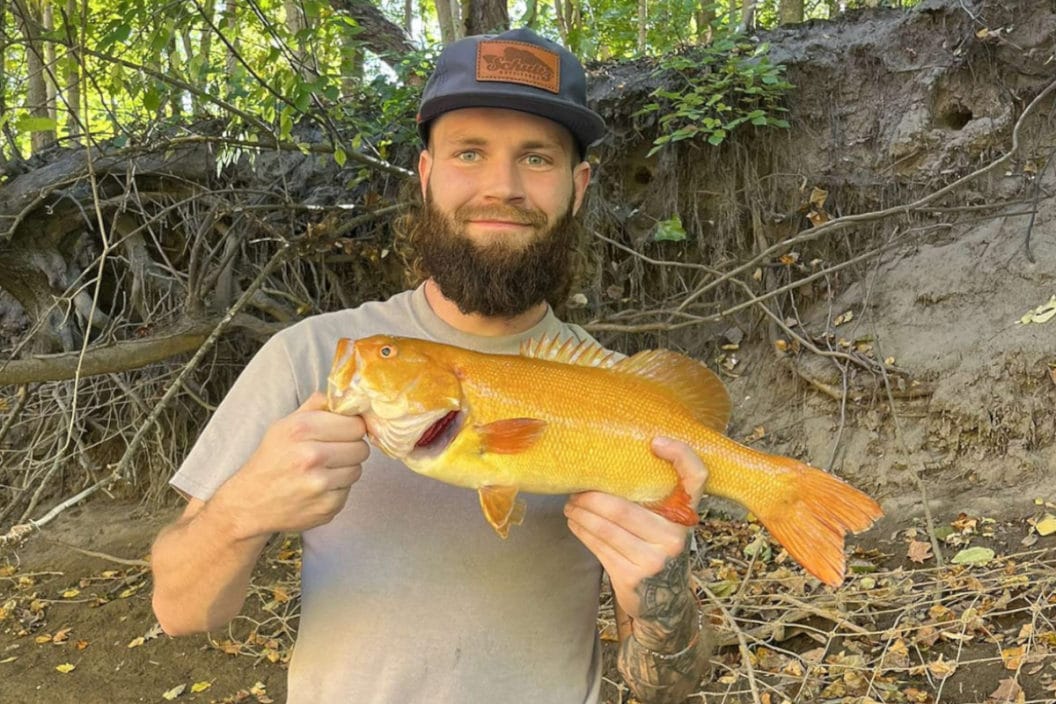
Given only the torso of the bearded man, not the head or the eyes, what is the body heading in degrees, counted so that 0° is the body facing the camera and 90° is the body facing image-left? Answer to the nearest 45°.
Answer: approximately 0°

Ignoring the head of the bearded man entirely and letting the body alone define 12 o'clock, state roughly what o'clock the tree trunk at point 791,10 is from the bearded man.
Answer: The tree trunk is roughly at 7 o'clock from the bearded man.

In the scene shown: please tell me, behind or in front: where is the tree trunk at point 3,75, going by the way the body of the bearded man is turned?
behind

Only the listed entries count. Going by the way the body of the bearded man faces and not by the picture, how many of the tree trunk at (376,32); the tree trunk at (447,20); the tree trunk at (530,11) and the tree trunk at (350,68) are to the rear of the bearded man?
4

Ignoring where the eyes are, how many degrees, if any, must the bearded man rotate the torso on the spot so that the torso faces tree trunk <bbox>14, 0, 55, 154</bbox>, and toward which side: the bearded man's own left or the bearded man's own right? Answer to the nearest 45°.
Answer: approximately 135° to the bearded man's own right

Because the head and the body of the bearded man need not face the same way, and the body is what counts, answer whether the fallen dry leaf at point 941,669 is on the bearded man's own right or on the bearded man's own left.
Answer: on the bearded man's own left

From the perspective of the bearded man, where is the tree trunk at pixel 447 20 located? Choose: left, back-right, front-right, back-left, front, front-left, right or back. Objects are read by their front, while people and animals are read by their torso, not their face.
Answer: back

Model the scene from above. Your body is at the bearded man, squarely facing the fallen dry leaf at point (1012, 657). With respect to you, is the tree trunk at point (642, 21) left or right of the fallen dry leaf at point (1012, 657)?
left

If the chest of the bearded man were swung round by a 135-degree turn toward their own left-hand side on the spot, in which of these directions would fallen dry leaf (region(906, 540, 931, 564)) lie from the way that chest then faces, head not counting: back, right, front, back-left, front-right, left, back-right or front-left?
front

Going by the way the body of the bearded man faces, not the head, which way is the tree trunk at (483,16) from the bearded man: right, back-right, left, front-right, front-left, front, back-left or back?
back

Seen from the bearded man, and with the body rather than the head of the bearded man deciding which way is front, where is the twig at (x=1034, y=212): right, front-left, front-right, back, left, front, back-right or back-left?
back-left

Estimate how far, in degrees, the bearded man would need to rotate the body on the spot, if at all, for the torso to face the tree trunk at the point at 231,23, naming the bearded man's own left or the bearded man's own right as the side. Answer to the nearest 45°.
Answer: approximately 180°
